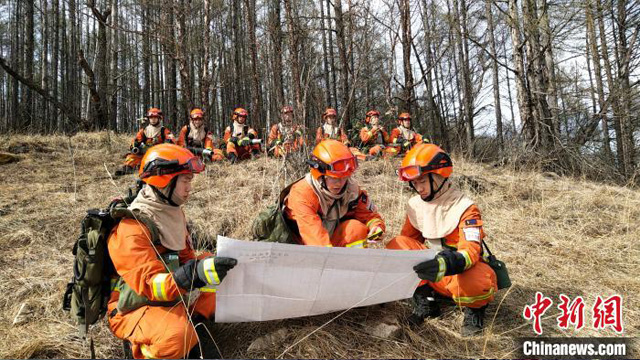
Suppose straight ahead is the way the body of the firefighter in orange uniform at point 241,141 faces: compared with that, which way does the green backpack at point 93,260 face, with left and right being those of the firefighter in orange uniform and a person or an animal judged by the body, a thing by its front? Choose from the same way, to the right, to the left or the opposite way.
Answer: to the right

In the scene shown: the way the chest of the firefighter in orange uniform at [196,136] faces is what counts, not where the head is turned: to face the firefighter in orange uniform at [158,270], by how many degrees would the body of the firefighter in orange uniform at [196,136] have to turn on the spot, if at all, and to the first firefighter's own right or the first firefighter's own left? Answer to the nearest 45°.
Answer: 0° — they already face them

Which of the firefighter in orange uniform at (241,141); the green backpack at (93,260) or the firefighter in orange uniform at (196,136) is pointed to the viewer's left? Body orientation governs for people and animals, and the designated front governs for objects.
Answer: the green backpack

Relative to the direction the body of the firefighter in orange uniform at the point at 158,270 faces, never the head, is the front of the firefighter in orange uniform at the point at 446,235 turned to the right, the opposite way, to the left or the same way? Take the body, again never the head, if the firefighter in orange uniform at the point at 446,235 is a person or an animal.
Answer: the opposite way

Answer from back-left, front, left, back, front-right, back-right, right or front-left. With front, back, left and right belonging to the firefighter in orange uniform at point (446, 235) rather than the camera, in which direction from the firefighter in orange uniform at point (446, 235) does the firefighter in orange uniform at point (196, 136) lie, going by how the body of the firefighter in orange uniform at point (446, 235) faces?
right

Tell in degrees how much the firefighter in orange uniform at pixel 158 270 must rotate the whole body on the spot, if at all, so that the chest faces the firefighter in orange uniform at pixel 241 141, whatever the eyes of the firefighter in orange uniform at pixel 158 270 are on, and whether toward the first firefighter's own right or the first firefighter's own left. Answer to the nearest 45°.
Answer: approximately 90° to the first firefighter's own left

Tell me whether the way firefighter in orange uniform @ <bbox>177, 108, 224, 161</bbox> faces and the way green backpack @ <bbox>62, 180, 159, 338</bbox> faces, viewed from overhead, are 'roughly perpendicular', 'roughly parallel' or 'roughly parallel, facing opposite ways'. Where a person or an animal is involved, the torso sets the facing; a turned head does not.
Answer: roughly perpendicular

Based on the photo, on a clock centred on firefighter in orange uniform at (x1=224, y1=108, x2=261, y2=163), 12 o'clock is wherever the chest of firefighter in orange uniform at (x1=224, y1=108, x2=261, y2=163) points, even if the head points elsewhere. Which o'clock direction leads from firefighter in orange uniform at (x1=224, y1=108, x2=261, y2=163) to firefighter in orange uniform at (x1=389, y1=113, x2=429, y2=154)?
firefighter in orange uniform at (x1=389, y1=113, x2=429, y2=154) is roughly at 9 o'clock from firefighter in orange uniform at (x1=224, y1=108, x2=261, y2=163).

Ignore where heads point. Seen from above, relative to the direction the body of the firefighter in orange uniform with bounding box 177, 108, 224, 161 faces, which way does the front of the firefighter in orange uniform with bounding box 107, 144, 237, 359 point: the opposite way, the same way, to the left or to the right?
to the left

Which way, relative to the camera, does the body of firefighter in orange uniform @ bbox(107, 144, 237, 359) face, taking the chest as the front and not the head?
to the viewer's right

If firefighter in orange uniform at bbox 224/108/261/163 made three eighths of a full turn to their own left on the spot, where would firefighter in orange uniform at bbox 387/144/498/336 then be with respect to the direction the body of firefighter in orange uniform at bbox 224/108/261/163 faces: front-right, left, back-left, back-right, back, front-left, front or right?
back-right

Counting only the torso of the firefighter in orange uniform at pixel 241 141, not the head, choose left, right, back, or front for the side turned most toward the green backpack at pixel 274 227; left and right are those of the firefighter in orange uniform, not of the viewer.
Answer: front

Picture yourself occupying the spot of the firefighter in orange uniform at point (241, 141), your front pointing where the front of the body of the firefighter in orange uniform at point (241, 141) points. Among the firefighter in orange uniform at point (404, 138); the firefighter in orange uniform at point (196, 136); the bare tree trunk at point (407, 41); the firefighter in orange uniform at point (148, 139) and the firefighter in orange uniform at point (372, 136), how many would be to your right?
2
